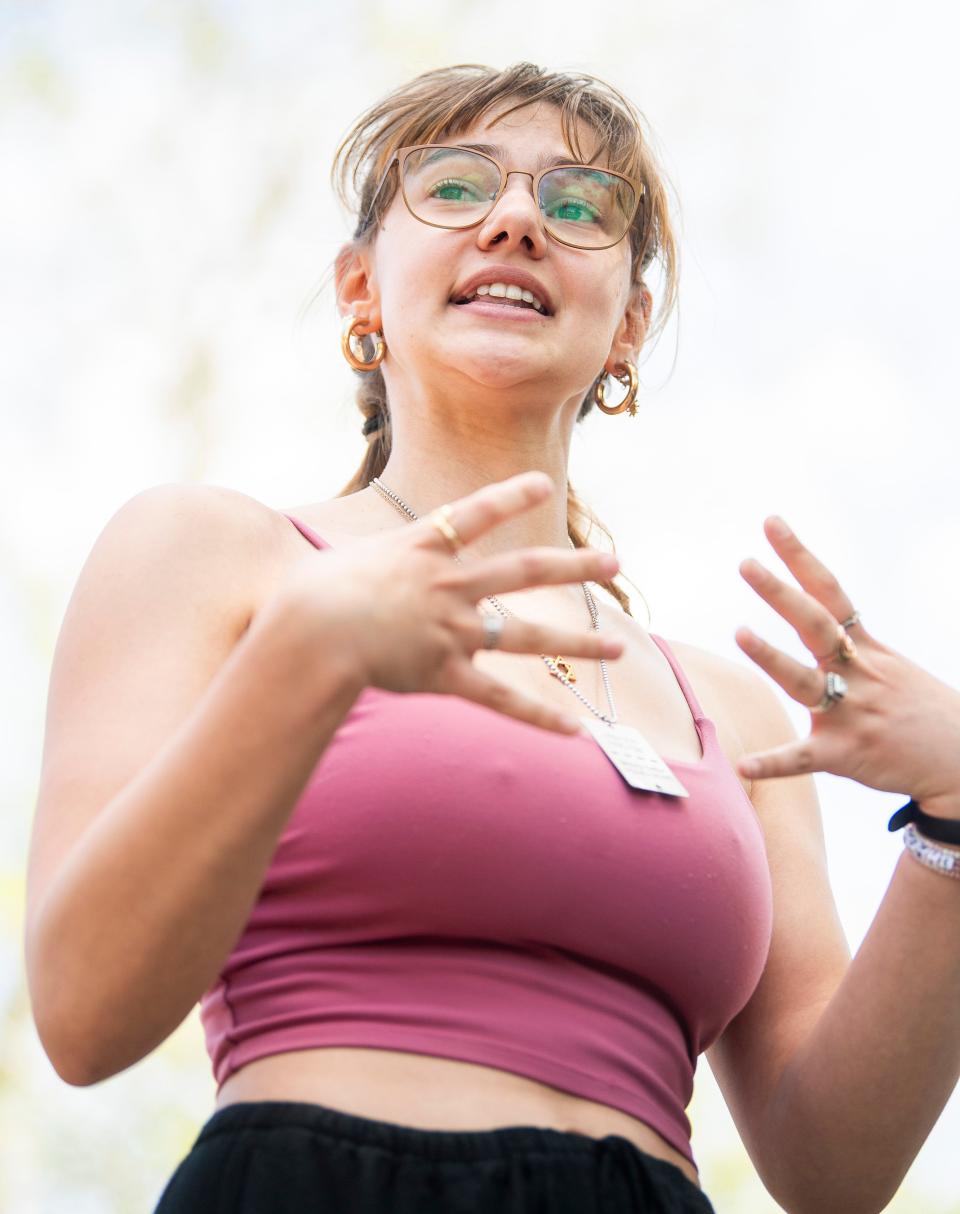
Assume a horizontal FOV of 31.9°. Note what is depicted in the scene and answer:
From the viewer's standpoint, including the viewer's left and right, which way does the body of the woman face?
facing the viewer and to the right of the viewer
